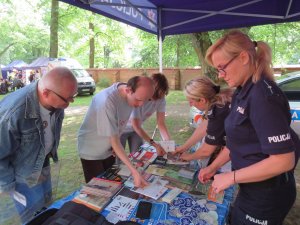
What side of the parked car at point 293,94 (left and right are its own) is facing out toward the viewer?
left

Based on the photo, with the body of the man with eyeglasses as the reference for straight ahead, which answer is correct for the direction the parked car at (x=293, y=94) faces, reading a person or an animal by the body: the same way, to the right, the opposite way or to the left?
the opposite way

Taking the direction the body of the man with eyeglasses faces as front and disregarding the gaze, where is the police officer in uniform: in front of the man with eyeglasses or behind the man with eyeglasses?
in front

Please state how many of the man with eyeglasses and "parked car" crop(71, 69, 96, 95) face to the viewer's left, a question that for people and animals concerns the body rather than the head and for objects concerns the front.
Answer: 0

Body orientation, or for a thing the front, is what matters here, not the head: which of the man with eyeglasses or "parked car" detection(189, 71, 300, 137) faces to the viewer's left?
the parked car

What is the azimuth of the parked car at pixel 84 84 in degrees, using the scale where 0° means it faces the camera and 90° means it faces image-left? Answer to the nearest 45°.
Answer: approximately 315°

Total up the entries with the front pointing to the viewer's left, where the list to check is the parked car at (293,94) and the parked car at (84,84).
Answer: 1

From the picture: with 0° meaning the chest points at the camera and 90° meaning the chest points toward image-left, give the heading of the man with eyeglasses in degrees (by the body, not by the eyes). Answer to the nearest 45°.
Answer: approximately 315°

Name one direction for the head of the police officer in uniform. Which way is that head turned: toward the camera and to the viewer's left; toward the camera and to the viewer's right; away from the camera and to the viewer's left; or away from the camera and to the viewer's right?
toward the camera and to the viewer's left

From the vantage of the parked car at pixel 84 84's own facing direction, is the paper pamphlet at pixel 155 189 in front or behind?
in front

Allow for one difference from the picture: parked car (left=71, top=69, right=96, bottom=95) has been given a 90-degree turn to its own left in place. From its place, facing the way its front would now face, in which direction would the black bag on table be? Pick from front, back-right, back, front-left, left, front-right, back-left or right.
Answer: back-right

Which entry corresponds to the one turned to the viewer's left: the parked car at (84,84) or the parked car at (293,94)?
the parked car at (293,94)
